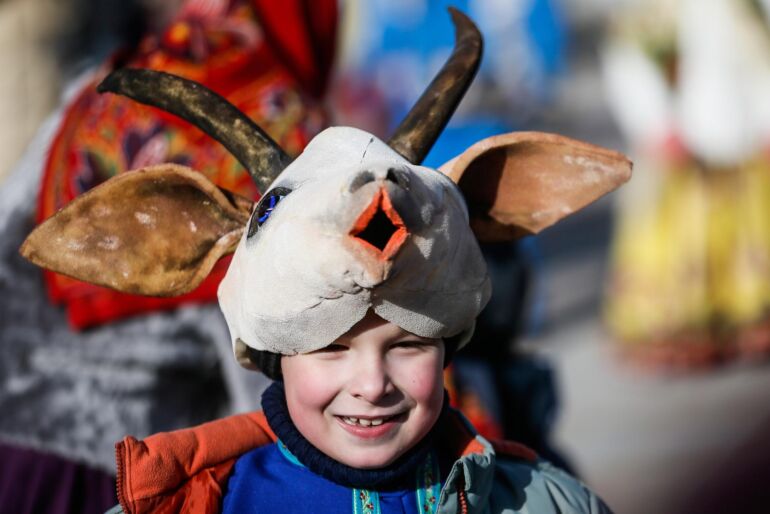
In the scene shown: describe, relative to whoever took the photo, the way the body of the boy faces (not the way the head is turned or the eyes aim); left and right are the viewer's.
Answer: facing the viewer

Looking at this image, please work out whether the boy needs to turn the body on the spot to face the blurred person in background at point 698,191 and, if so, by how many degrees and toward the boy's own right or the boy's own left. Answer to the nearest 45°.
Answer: approximately 135° to the boy's own left

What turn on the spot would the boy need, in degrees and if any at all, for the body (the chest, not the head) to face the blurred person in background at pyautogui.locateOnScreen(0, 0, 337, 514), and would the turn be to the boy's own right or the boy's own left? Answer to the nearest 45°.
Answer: approximately 135° to the boy's own right
